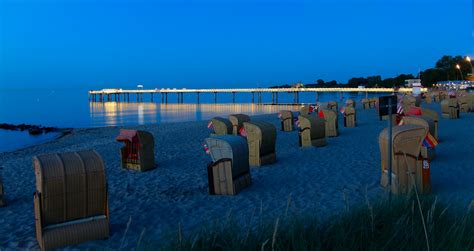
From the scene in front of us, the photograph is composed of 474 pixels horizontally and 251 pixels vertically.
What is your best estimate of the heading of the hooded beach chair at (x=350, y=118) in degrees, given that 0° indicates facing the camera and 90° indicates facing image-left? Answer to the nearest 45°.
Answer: approximately 180°

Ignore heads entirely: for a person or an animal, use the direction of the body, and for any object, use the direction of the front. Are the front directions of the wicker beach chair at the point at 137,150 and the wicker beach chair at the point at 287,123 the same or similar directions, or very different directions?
same or similar directions

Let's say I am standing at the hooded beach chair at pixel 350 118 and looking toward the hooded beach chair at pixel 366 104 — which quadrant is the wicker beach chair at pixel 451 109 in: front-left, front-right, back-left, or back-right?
front-right

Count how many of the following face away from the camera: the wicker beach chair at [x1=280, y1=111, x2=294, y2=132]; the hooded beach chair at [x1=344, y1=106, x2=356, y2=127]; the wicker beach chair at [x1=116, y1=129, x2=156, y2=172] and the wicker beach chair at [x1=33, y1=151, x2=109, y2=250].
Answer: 3

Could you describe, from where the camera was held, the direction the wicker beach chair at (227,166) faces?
facing away from the viewer and to the left of the viewer

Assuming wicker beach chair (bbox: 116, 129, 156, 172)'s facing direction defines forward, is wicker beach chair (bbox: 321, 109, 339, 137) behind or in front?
behind

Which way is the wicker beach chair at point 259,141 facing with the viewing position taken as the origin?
facing away from the viewer and to the left of the viewer

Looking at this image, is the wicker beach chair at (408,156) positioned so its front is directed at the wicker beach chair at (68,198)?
no

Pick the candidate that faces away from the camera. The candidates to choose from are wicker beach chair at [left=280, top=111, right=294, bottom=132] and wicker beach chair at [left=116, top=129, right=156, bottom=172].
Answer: wicker beach chair at [left=280, top=111, right=294, bottom=132]

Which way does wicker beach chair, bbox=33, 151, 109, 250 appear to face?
away from the camera

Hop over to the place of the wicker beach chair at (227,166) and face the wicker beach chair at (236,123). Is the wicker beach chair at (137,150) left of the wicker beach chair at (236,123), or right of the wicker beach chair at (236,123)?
left

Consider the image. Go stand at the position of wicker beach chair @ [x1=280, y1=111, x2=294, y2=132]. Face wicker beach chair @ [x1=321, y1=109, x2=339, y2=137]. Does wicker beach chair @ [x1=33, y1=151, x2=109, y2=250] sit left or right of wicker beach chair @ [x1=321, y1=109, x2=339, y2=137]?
right

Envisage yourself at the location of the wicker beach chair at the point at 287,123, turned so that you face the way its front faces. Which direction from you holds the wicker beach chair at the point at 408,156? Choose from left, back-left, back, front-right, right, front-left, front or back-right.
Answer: back

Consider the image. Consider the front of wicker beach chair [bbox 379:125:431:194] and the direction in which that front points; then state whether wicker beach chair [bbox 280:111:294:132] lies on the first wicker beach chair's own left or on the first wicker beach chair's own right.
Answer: on the first wicker beach chair's own left

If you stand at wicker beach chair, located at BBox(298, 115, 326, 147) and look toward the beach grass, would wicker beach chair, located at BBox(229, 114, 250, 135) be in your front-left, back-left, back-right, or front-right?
back-right

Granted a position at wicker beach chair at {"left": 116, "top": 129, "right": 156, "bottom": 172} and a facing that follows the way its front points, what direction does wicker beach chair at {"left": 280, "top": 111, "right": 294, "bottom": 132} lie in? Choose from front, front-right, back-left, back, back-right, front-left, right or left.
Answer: back

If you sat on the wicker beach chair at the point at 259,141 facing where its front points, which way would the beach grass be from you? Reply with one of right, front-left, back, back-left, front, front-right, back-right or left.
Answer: back-left
